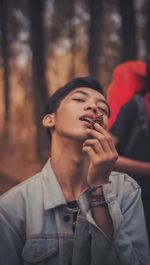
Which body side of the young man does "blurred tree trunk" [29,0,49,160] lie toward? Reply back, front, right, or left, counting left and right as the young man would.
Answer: back

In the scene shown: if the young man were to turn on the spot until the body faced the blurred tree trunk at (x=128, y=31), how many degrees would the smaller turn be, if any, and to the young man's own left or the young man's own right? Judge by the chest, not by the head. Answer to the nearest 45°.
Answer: approximately 180°

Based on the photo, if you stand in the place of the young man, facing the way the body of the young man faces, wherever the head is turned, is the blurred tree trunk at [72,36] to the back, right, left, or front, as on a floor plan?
back

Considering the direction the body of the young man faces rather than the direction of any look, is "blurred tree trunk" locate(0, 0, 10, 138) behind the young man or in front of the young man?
behind

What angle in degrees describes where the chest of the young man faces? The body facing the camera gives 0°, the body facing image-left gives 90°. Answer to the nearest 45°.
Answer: approximately 0°

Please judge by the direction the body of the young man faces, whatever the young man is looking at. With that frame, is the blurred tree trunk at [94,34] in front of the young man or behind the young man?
behind
